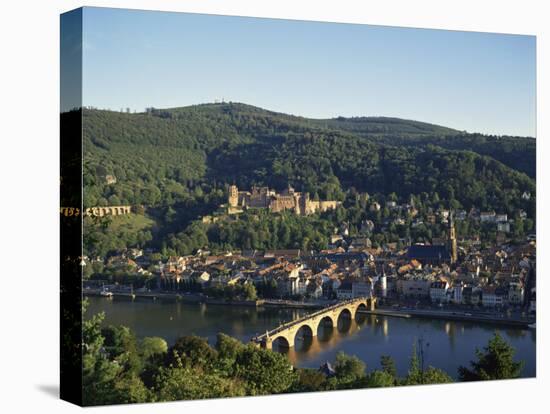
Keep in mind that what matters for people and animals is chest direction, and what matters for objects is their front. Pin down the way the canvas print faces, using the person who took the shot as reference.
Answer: facing the viewer and to the right of the viewer
